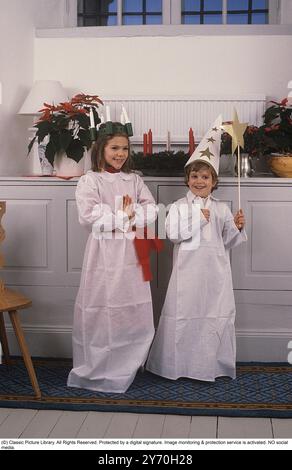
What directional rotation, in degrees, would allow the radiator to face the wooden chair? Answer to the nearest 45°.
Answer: approximately 45° to its right

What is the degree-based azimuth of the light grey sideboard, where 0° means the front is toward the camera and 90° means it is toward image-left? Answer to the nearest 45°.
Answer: approximately 0°

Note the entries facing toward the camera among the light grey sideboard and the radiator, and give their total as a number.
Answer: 2

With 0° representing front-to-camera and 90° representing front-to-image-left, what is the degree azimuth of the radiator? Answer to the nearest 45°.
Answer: approximately 0°

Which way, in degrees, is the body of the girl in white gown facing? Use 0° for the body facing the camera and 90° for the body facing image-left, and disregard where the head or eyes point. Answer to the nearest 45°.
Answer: approximately 315°
